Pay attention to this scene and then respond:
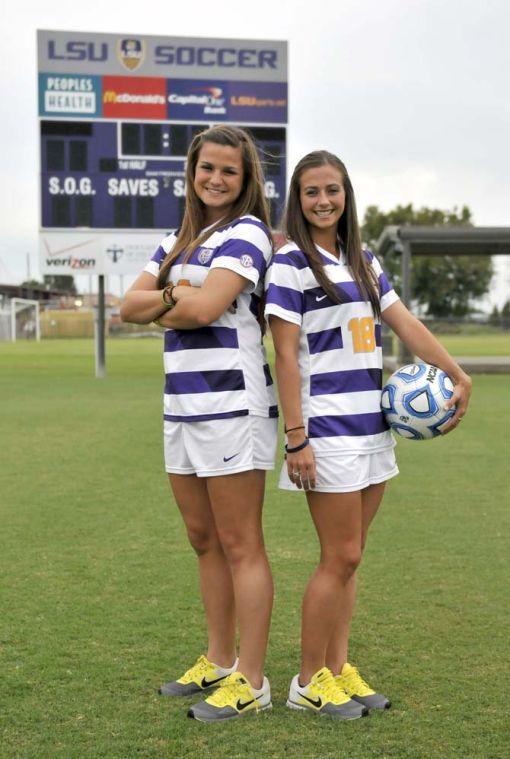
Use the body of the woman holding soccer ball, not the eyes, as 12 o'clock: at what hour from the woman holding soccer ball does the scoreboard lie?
The scoreboard is roughly at 7 o'clock from the woman holding soccer ball.

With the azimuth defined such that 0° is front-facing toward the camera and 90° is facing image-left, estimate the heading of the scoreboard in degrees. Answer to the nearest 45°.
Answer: approximately 0°

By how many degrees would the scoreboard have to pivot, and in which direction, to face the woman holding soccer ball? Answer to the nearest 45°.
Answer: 0° — it already faces them
